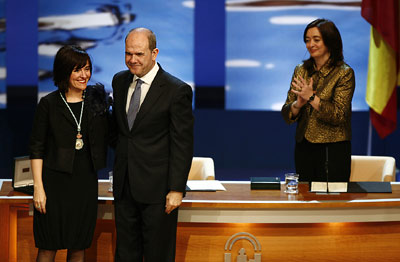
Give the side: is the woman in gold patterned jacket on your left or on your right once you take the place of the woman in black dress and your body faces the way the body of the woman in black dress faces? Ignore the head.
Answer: on your left

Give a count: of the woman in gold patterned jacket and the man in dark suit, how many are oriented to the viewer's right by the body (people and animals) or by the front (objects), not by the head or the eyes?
0

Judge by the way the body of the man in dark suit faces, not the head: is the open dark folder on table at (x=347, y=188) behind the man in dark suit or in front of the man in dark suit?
behind

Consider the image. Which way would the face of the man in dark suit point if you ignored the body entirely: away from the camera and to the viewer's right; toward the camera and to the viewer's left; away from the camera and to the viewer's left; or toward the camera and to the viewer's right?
toward the camera and to the viewer's left

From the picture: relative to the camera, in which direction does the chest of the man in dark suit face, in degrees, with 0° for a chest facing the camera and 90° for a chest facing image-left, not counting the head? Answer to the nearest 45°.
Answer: approximately 45°

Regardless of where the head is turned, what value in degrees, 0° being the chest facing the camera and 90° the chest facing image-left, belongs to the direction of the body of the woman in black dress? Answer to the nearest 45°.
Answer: approximately 315°

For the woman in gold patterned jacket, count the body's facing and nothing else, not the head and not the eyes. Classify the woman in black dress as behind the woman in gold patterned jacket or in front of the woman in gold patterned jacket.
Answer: in front

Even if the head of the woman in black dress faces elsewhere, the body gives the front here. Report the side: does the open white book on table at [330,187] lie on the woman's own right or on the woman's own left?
on the woman's own left

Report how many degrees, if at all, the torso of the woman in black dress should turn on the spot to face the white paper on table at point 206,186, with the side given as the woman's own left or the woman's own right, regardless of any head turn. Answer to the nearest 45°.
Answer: approximately 135° to the woman's own left
